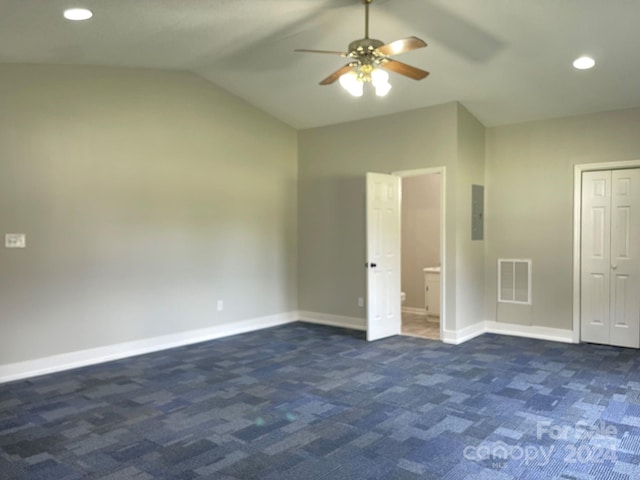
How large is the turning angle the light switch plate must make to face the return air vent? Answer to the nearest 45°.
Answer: approximately 90° to its left

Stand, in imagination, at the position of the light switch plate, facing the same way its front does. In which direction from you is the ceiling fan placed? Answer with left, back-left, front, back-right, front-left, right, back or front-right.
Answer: front-left

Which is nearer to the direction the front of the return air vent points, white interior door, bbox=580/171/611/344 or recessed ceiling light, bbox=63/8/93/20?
the recessed ceiling light

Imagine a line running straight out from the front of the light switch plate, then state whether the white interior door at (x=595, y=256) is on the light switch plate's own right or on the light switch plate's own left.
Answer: on the light switch plate's own left

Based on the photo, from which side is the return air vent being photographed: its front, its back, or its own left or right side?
front

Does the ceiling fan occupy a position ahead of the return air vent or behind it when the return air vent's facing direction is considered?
ahead

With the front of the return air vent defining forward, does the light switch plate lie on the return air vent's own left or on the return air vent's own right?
on the return air vent's own right

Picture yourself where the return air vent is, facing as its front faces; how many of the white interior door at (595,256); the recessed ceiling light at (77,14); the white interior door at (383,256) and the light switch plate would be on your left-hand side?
1
